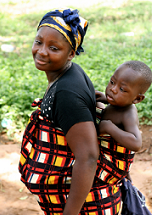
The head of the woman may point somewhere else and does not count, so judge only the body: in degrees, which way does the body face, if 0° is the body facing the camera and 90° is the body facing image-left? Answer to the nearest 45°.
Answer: approximately 90°

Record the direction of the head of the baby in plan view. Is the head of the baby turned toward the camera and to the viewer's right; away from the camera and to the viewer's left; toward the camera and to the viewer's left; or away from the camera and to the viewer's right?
toward the camera and to the viewer's left
